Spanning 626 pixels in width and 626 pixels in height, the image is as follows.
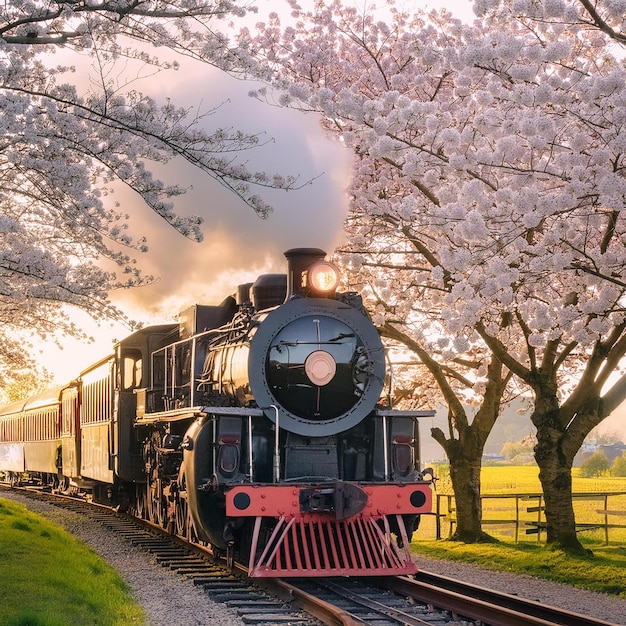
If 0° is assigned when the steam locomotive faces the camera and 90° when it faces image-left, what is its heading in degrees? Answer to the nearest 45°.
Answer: approximately 315°
